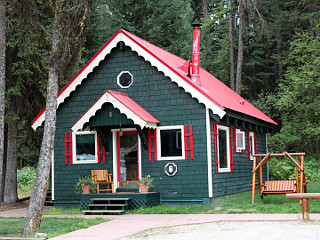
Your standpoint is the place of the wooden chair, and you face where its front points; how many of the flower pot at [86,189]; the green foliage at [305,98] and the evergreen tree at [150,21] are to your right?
1

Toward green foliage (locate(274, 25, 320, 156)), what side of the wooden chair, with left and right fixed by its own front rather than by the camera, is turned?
left

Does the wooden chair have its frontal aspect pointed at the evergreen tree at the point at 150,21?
no

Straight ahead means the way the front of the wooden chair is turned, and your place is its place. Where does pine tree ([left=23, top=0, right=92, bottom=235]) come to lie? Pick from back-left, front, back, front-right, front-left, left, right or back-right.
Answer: front-right

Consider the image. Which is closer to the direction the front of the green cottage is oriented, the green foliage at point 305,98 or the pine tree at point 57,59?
the pine tree

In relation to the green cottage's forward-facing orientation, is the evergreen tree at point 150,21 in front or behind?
behind

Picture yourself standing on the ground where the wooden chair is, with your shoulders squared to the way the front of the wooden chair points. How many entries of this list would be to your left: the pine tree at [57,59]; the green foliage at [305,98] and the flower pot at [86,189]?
1

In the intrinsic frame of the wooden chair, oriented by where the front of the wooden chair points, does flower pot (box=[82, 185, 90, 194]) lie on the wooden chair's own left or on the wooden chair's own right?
on the wooden chair's own right

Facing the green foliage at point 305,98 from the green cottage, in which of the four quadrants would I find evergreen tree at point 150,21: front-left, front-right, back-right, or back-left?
front-left

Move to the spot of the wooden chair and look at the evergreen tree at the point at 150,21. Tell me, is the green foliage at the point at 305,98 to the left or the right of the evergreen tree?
right

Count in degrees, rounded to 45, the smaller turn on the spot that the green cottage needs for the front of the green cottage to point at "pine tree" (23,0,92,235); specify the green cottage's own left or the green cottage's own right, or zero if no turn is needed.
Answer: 0° — it already faces it

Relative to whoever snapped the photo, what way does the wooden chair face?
facing the viewer and to the right of the viewer

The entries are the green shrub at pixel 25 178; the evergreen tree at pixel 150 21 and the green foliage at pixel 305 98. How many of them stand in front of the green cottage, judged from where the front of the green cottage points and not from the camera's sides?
0

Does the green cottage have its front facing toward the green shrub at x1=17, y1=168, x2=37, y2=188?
no

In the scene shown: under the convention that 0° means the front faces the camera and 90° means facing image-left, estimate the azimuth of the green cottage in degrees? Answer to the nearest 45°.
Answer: approximately 0°
